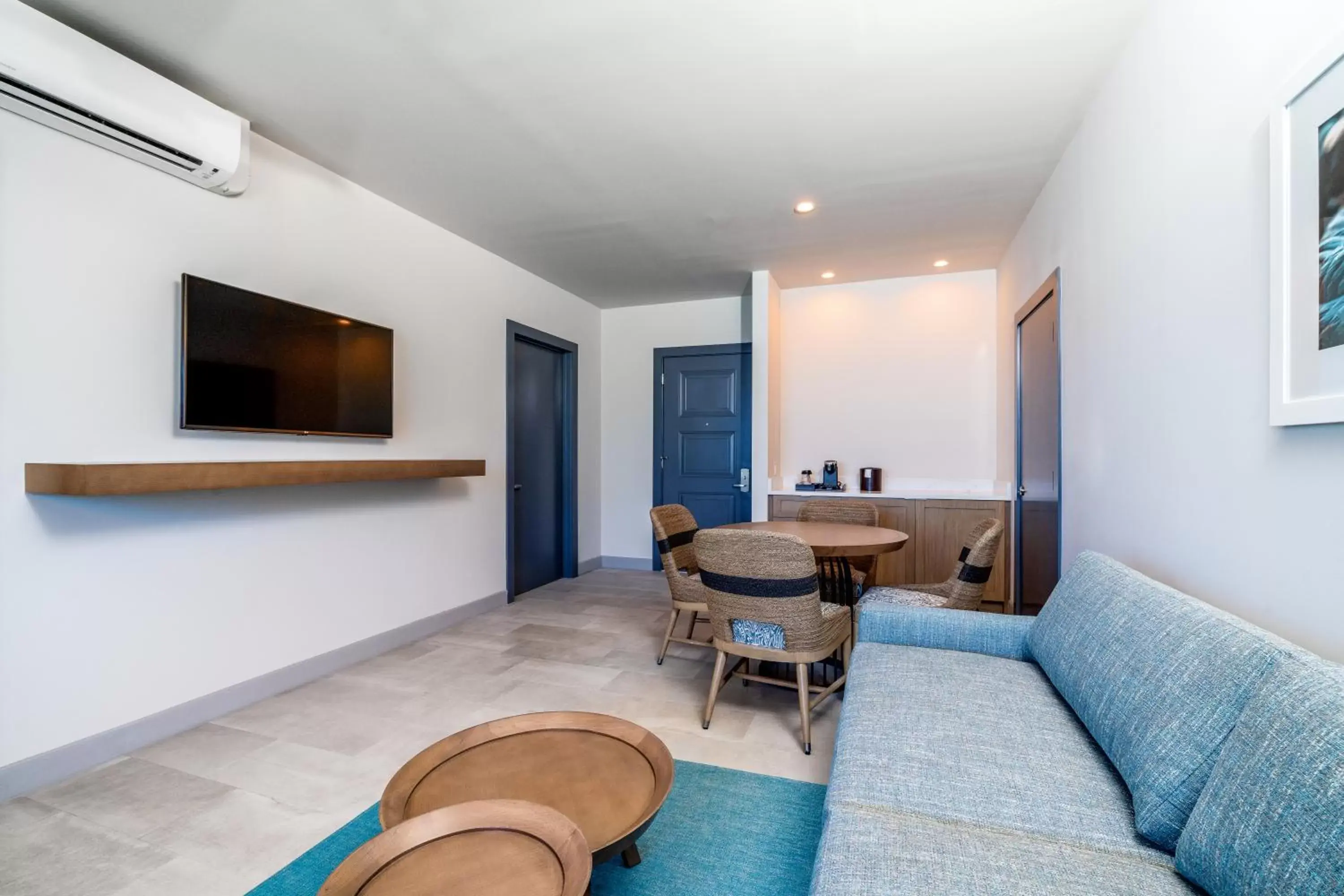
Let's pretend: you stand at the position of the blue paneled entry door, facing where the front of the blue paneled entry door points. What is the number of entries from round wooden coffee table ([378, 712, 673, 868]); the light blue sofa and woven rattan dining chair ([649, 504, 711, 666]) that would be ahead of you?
3

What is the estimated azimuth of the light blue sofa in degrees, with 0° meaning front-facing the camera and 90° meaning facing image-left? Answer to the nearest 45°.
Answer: approximately 90°

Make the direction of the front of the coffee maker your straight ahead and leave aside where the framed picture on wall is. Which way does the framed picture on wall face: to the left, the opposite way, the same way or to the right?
to the right

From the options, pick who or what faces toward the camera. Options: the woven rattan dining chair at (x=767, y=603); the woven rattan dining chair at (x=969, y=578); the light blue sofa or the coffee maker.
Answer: the coffee maker

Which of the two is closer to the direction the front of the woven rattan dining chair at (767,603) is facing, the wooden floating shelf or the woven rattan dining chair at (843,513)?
the woven rattan dining chair

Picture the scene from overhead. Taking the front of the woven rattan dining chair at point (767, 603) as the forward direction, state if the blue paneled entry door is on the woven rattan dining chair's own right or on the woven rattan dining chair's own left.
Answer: on the woven rattan dining chair's own left

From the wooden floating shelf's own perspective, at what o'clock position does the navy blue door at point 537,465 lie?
The navy blue door is roughly at 9 o'clock from the wooden floating shelf.

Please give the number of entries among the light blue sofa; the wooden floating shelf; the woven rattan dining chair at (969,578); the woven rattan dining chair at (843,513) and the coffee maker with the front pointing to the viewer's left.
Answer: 2

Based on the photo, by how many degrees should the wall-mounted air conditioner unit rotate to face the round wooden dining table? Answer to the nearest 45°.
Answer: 0° — it already faces it

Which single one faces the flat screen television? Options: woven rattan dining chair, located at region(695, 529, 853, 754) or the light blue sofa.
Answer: the light blue sofa
